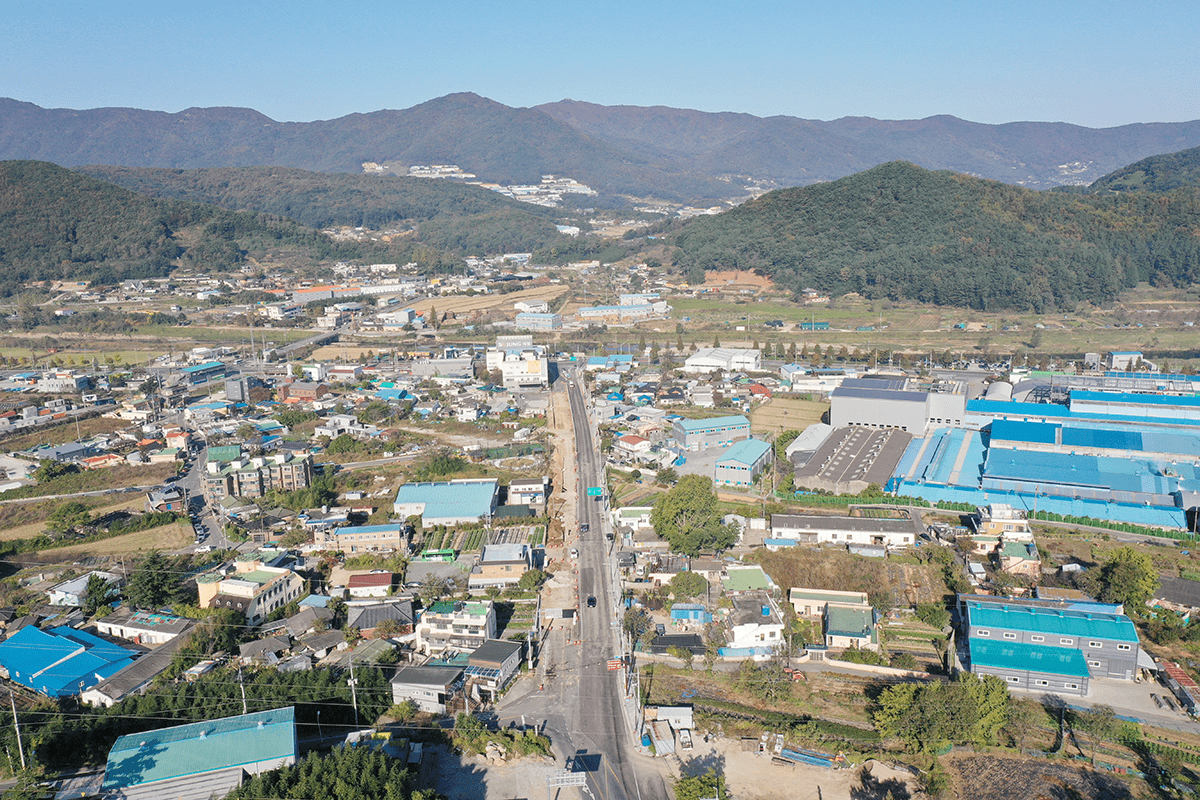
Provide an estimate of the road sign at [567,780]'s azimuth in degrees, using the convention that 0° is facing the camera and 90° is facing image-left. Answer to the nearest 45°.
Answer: approximately 180°

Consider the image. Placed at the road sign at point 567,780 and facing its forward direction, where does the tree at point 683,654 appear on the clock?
The tree is roughly at 1 o'clock from the road sign.

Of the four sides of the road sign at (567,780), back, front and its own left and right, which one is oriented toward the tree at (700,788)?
right

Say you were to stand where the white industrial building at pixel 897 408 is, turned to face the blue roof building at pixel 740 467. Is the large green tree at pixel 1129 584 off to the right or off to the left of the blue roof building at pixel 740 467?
left

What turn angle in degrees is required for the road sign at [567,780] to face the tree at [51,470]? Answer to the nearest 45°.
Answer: approximately 45° to its left

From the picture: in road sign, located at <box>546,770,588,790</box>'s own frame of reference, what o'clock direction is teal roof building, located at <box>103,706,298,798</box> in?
The teal roof building is roughly at 9 o'clock from the road sign.

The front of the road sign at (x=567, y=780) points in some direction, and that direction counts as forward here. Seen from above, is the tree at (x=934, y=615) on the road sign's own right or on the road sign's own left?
on the road sign's own right

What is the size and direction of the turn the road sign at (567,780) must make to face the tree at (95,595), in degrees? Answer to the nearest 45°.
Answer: approximately 45° to its left

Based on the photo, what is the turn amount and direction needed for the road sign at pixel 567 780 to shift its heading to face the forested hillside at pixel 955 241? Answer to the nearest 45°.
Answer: approximately 45° to its right
